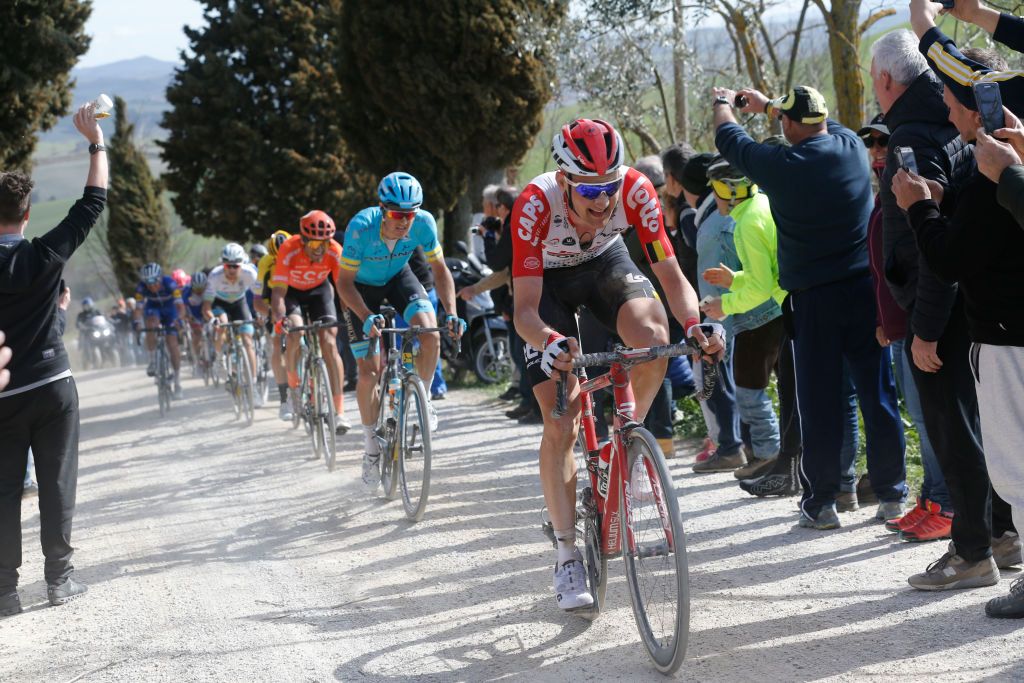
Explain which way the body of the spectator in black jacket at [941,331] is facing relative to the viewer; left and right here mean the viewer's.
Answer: facing away from the viewer and to the left of the viewer

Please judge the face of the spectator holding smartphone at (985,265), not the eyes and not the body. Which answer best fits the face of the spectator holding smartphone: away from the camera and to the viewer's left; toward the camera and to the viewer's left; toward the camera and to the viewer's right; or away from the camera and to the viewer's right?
away from the camera and to the viewer's left

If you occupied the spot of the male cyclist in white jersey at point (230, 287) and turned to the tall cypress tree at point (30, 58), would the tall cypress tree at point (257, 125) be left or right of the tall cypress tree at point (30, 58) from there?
right

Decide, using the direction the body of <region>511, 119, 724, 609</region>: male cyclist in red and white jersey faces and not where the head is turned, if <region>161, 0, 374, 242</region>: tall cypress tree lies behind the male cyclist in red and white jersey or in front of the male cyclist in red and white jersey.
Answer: behind

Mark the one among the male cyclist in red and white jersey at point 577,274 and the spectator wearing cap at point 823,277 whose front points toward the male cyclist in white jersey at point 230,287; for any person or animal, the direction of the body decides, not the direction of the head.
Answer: the spectator wearing cap

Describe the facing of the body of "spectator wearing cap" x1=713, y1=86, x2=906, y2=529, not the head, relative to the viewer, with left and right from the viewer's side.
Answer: facing away from the viewer and to the left of the viewer

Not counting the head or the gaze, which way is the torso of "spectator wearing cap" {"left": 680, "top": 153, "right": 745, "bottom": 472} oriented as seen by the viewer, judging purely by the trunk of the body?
to the viewer's left

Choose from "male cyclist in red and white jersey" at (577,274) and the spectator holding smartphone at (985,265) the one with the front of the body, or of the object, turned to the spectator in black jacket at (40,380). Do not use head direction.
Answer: the spectator holding smartphone
